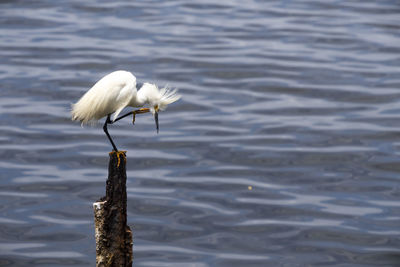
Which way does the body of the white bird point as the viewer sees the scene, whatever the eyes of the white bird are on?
to the viewer's right
